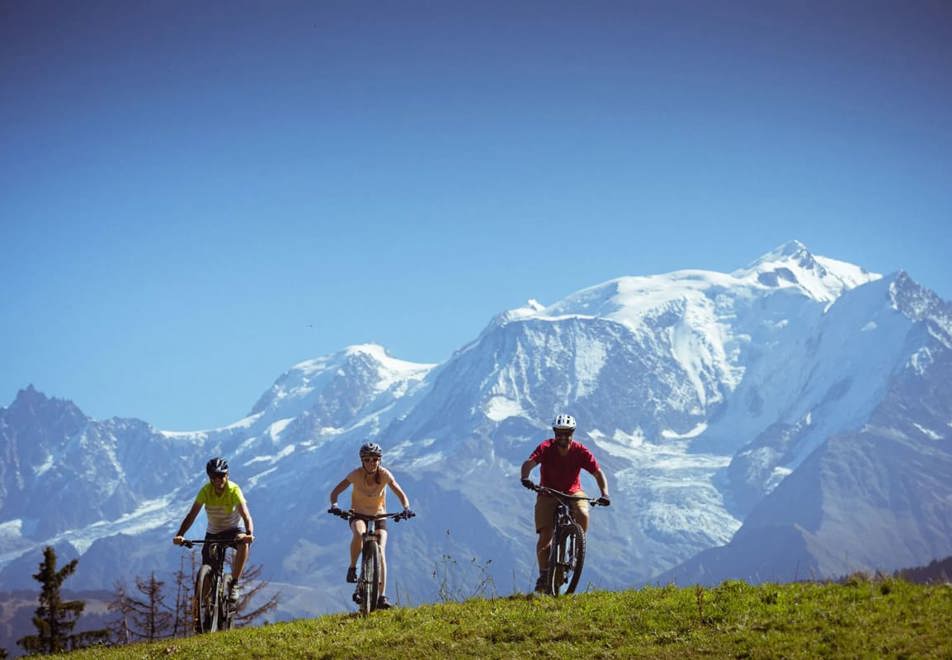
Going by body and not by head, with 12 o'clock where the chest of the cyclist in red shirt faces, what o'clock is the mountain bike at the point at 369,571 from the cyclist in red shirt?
The mountain bike is roughly at 3 o'clock from the cyclist in red shirt.

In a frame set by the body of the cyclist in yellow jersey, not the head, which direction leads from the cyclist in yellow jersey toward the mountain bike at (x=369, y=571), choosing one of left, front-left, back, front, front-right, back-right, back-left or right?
left

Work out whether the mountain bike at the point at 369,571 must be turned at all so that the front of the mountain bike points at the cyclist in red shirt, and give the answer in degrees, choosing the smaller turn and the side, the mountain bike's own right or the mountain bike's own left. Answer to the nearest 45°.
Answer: approximately 90° to the mountain bike's own left

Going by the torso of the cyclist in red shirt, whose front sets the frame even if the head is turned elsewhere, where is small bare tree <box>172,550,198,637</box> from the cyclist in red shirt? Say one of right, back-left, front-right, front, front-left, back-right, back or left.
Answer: back-right

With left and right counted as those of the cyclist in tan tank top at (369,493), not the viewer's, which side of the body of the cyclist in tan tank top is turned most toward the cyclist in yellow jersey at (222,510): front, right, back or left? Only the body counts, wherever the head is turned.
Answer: right

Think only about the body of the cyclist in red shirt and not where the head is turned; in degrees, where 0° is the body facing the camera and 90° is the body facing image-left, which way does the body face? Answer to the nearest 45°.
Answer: approximately 0°
